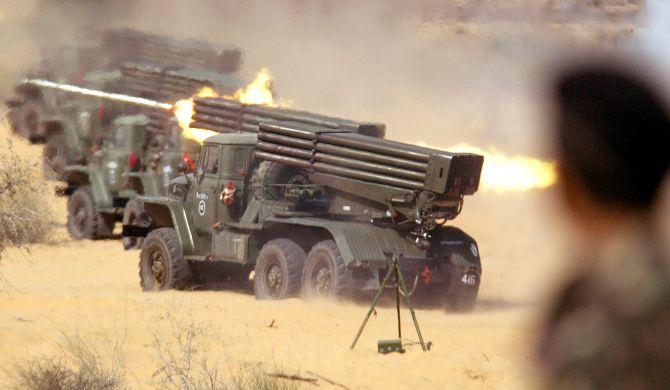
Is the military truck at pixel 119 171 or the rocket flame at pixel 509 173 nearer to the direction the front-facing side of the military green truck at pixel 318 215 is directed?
the military truck

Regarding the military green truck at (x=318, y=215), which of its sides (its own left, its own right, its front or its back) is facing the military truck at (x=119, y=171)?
front

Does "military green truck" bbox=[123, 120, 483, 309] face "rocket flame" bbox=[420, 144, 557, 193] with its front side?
no

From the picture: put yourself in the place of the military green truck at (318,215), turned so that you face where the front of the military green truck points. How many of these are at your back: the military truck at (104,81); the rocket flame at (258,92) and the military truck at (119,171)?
0

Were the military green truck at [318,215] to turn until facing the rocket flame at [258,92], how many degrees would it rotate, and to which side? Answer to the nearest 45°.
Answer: approximately 45° to its right

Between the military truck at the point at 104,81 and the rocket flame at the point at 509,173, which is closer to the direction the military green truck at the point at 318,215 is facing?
the military truck

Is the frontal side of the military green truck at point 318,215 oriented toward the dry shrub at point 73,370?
no

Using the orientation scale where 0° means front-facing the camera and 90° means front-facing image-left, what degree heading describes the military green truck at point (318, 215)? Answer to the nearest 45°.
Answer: approximately 135°
